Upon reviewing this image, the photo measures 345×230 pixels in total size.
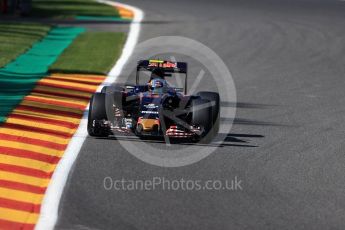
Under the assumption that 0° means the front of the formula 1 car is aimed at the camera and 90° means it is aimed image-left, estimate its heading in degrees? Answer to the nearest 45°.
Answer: approximately 0°
